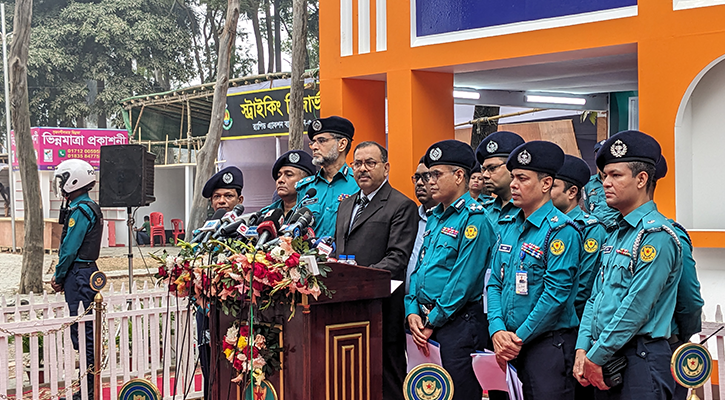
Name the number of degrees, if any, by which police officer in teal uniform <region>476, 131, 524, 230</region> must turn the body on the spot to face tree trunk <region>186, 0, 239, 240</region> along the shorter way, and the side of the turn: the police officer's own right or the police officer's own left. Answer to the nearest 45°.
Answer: approximately 90° to the police officer's own right

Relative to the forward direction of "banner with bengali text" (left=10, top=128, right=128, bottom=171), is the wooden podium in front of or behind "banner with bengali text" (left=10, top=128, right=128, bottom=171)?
in front

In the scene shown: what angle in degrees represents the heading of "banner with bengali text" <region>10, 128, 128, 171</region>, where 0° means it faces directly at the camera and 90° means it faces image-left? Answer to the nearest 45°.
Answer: approximately 0°

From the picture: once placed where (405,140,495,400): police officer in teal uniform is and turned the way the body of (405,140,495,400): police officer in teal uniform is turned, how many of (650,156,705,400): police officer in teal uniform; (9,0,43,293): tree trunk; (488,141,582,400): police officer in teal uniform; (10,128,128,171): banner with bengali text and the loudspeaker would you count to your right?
3

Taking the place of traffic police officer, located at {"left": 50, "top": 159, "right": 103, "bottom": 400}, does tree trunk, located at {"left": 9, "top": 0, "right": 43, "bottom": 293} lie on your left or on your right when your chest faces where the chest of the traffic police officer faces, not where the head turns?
on your right

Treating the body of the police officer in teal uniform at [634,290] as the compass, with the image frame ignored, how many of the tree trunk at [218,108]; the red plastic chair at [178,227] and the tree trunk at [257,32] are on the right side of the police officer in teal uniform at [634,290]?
3

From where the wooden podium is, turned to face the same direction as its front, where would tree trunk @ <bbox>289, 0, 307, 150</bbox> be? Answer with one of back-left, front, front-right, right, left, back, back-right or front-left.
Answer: back-right

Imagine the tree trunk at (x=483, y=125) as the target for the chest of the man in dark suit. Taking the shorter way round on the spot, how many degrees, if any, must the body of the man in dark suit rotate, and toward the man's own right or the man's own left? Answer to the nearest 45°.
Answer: approximately 135° to the man's own right
